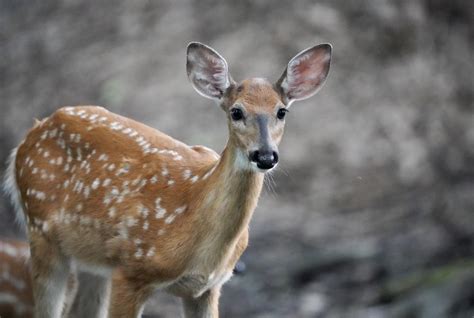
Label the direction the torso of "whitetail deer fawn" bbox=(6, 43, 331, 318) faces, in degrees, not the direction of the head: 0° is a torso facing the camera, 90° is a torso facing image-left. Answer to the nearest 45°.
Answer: approximately 315°
